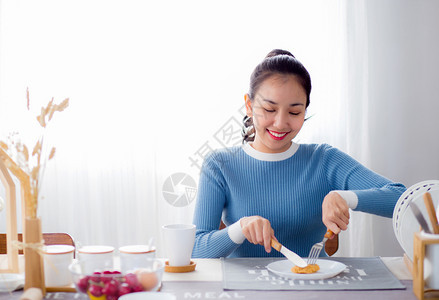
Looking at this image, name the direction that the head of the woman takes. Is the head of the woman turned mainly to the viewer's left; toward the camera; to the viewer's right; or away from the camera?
toward the camera

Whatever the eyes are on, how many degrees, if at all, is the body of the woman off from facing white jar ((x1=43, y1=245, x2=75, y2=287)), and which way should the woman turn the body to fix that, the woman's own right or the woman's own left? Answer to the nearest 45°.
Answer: approximately 45° to the woman's own right

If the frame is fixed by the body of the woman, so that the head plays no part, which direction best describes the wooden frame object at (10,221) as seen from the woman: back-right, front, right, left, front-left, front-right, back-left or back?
front-right

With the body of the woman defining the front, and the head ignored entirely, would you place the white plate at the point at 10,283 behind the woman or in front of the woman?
in front

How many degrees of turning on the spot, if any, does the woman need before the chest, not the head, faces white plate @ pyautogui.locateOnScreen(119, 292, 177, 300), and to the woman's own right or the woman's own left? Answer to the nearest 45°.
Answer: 0° — they already face it

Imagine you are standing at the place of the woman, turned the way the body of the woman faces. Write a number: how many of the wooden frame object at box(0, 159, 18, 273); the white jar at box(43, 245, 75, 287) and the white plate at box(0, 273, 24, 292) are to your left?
0

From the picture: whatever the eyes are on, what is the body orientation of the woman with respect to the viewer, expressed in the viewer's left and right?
facing the viewer

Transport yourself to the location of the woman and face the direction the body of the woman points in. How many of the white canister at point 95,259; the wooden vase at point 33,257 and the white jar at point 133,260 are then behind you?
0

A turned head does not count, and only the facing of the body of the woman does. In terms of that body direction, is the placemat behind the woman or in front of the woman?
in front

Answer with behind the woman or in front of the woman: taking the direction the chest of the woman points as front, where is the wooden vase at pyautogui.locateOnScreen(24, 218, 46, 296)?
in front
